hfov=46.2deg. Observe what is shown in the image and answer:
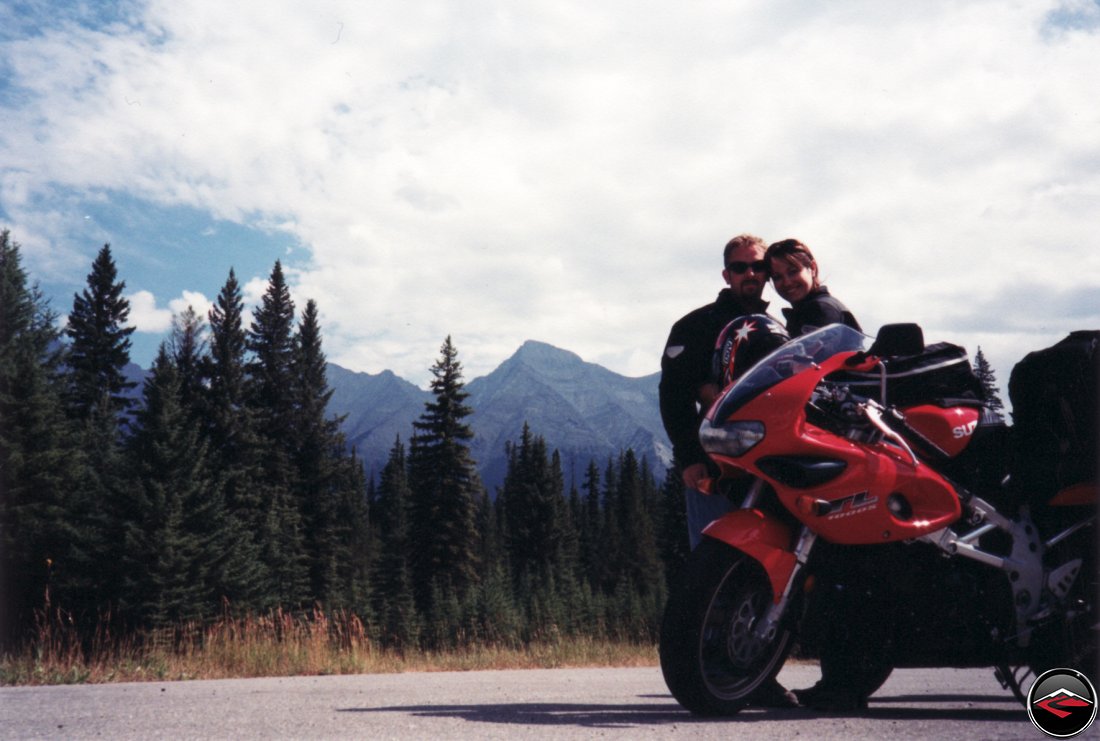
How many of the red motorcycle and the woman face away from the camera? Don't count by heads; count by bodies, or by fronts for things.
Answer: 0

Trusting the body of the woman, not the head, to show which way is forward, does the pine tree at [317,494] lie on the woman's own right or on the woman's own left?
on the woman's own right

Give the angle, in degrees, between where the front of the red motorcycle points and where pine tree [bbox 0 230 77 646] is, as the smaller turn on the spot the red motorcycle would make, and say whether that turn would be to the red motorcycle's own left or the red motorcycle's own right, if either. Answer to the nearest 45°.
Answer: approximately 90° to the red motorcycle's own right

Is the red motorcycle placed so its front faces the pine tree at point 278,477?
no

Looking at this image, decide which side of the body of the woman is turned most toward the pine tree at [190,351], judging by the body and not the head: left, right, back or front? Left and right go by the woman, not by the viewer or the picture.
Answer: right

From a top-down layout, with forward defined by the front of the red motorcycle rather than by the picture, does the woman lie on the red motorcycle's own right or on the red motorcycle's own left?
on the red motorcycle's own right

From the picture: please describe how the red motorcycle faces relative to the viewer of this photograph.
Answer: facing the viewer and to the left of the viewer

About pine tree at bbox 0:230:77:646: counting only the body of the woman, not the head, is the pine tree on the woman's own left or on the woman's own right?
on the woman's own right

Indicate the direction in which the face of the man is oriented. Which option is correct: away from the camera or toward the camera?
toward the camera

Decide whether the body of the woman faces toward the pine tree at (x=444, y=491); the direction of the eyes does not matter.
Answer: no
